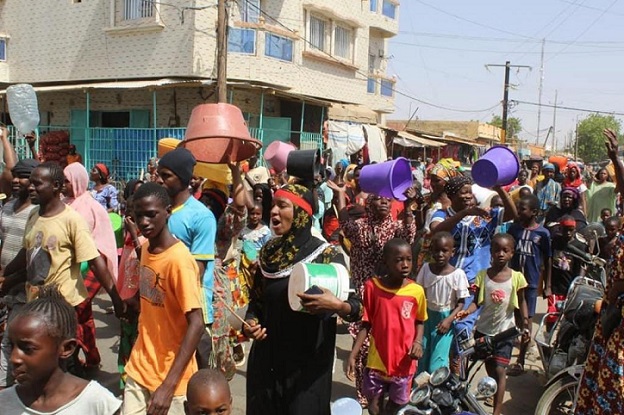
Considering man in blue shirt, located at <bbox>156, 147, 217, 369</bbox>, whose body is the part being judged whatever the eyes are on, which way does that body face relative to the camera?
to the viewer's left

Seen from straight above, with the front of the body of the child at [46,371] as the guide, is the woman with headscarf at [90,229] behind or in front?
behind

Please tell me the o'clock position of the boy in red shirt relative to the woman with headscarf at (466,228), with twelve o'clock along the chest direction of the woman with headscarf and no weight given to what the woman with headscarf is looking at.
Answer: The boy in red shirt is roughly at 2 o'clock from the woman with headscarf.

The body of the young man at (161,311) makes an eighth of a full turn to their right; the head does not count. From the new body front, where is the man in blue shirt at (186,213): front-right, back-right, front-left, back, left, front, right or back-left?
right

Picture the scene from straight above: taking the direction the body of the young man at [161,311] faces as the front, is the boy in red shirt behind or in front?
behind

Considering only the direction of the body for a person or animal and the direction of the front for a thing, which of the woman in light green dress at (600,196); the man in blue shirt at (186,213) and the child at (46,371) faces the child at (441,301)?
the woman in light green dress

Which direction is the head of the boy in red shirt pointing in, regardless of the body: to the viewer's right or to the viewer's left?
to the viewer's right

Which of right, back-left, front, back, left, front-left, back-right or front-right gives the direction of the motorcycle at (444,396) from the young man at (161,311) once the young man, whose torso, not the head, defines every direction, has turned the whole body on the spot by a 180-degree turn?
front-right

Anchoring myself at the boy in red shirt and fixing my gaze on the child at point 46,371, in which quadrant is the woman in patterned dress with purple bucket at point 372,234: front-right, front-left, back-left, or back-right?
back-right
